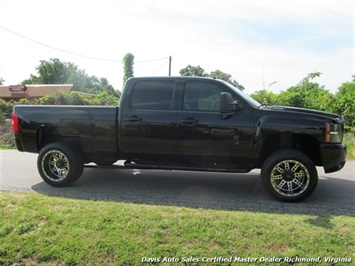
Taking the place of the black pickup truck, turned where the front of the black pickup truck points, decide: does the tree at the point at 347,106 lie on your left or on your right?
on your left

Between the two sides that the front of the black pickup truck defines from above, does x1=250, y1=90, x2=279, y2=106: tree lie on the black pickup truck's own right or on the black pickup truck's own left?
on the black pickup truck's own left

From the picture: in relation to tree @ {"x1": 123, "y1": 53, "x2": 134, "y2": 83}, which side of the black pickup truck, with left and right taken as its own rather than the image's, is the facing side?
left

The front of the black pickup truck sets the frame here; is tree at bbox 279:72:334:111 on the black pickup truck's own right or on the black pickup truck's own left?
on the black pickup truck's own left

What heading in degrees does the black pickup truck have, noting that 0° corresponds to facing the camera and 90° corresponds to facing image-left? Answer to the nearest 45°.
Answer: approximately 270°

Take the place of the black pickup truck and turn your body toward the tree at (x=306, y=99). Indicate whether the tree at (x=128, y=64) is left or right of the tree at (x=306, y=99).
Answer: left
